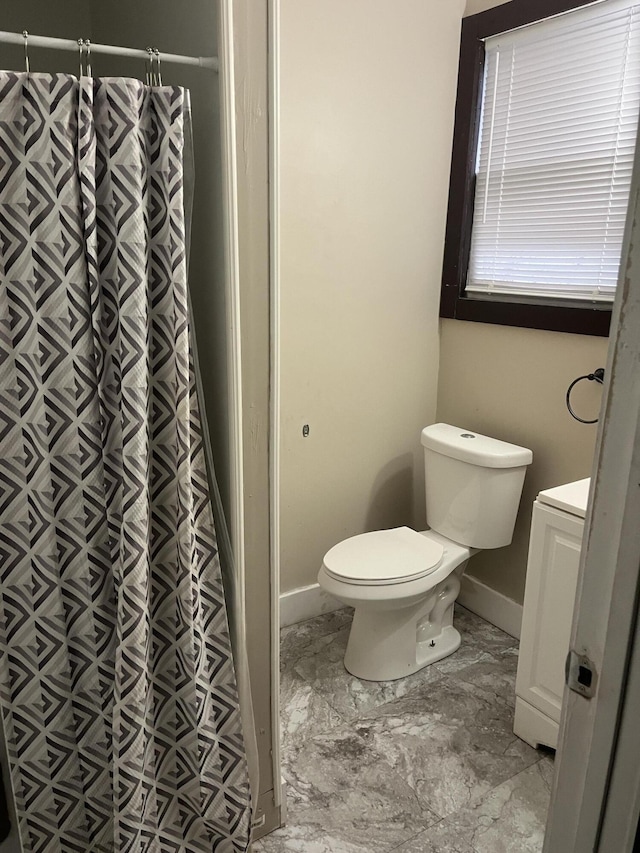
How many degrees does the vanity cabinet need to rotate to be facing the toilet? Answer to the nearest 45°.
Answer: approximately 90° to its right

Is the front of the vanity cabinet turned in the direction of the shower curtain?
yes

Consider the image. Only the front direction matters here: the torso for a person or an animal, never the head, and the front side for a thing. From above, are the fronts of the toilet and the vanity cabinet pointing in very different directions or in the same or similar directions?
same or similar directions

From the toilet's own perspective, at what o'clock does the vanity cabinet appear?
The vanity cabinet is roughly at 9 o'clock from the toilet.

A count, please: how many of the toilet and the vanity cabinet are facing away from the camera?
0

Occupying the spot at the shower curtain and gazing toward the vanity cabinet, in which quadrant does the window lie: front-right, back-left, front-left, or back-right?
front-left

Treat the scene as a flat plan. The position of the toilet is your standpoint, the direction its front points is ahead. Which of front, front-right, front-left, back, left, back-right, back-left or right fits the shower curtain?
front

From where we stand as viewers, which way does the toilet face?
facing the viewer and to the left of the viewer
